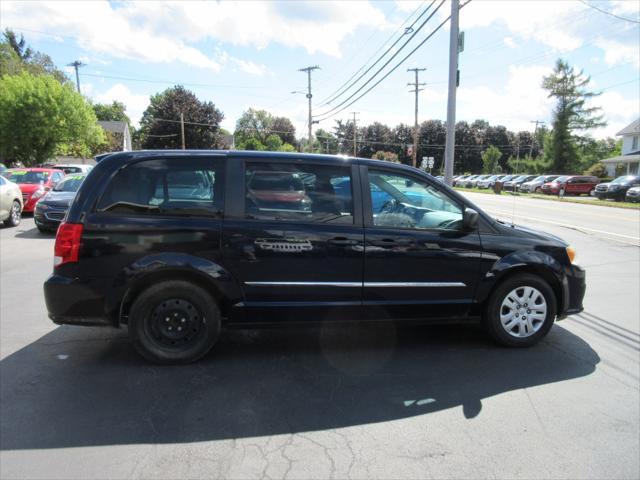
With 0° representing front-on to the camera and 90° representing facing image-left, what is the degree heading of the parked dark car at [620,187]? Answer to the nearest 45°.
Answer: approximately 45°

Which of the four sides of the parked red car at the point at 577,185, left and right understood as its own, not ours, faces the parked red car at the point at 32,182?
front

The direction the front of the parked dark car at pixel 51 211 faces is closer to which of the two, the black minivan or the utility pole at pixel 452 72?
the black minivan

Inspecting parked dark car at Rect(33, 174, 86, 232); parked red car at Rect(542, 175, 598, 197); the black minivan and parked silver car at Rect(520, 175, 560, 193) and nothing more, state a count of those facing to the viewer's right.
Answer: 1

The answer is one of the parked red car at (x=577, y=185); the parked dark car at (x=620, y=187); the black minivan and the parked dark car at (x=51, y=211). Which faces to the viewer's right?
the black minivan

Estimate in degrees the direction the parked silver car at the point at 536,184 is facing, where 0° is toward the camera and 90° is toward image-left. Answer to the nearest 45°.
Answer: approximately 45°

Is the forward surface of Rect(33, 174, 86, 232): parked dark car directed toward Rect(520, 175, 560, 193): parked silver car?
no

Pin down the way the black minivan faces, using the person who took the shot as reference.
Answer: facing to the right of the viewer

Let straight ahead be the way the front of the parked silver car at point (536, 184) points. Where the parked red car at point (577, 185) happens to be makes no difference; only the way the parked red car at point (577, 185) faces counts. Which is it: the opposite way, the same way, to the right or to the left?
the same way

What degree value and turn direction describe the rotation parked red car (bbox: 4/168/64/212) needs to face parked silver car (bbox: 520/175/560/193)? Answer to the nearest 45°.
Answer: approximately 135° to its left

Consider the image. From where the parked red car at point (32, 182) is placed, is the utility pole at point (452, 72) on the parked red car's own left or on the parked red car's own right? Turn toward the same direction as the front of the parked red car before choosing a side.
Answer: on the parked red car's own left

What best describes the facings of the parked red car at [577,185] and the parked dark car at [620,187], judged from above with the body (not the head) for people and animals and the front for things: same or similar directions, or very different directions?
same or similar directions

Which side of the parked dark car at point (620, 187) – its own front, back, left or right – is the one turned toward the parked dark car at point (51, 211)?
front

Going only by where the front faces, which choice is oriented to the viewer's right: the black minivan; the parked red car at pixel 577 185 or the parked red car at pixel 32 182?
the black minivan

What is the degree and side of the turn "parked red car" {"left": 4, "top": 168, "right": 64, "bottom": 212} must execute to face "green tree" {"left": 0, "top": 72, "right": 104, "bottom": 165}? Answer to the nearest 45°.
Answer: approximately 135° to its right

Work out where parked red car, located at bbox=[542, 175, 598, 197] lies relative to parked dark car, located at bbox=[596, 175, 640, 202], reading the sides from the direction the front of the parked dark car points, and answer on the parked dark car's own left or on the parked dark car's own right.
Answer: on the parked dark car's own right
